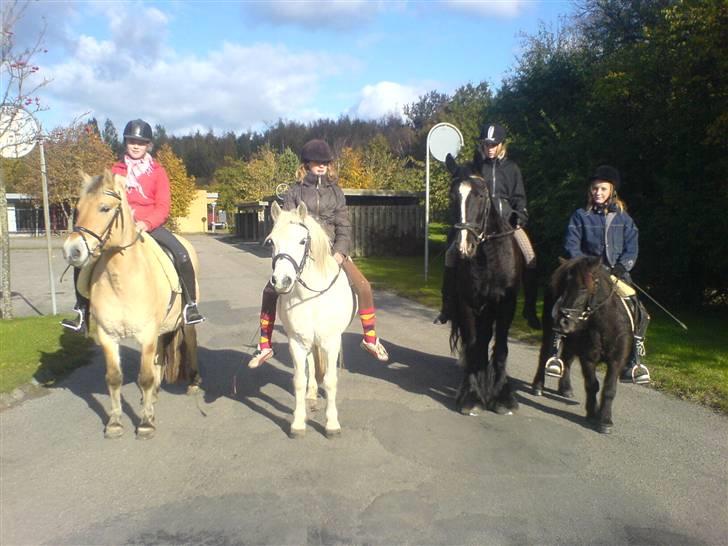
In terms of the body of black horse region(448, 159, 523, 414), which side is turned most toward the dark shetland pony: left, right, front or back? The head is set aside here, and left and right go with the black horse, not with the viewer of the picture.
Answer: left

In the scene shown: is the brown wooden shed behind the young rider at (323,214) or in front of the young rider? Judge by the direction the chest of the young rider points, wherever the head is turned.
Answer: behind

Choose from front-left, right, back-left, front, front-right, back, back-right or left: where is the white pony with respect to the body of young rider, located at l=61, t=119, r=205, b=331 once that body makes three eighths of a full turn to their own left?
right

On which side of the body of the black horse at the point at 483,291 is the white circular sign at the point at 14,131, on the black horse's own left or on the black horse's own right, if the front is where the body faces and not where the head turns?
on the black horse's own right

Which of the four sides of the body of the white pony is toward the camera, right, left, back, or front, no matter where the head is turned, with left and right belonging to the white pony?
front

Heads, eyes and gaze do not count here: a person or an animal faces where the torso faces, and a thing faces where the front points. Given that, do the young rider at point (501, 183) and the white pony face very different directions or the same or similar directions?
same or similar directions

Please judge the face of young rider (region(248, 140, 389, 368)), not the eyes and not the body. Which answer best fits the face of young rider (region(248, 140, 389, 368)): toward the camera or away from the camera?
toward the camera

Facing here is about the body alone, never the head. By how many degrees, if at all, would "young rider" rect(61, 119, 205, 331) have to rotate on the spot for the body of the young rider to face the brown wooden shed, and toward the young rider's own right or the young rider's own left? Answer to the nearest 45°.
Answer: approximately 135° to the young rider's own left

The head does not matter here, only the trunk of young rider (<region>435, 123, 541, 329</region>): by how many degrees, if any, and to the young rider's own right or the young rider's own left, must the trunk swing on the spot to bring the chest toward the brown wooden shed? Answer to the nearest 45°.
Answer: approximately 180°

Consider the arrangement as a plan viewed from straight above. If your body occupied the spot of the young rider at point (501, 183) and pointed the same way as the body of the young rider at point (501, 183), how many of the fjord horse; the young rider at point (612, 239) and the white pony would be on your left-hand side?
1

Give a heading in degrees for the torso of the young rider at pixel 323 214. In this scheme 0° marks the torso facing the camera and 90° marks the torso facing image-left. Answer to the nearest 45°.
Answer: approximately 0°

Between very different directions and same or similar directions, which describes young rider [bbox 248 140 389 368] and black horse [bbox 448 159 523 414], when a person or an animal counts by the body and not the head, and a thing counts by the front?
same or similar directions

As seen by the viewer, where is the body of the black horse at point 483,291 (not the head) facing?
toward the camera

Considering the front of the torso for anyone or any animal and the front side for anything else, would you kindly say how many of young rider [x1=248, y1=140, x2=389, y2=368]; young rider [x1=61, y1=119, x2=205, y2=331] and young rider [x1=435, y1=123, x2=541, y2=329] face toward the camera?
3

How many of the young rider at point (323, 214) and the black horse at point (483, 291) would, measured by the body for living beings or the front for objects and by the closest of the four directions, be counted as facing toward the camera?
2

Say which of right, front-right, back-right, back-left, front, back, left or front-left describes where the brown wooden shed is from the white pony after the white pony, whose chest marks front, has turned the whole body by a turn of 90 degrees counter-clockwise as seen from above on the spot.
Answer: left

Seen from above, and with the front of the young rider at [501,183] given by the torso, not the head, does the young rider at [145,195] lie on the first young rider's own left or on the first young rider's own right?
on the first young rider's own right

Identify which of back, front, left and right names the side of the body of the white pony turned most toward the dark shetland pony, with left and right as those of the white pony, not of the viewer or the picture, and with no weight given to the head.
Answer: left
